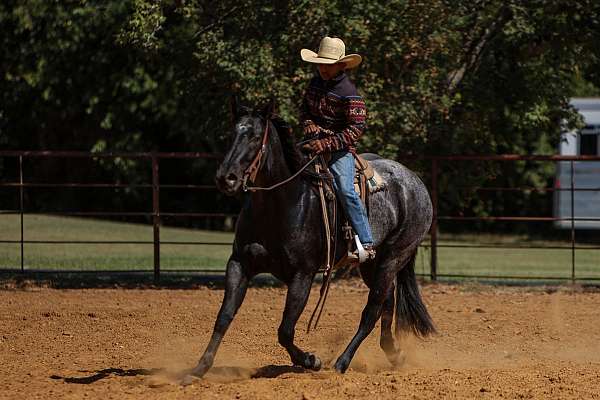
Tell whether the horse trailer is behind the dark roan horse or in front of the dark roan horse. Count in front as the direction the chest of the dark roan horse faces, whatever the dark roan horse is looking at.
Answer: behind

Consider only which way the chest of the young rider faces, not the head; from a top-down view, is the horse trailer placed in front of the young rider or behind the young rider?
behind

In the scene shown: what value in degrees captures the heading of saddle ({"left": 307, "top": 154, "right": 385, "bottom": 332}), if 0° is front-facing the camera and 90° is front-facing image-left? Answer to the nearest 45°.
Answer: approximately 45°

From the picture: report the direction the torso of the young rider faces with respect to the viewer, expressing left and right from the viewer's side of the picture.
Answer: facing the viewer and to the left of the viewer
